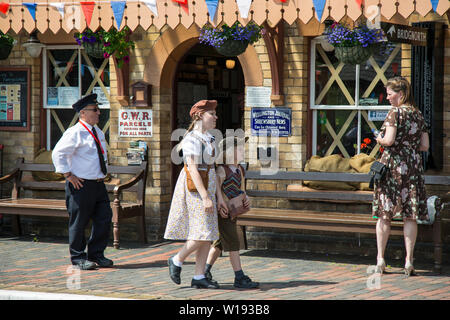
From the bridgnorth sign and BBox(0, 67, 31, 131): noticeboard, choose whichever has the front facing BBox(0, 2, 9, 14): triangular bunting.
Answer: the noticeboard

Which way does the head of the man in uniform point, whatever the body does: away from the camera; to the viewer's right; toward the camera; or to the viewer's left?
to the viewer's right

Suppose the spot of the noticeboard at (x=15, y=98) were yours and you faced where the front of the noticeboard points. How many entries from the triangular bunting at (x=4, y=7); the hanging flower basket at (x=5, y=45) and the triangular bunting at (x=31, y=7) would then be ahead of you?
3

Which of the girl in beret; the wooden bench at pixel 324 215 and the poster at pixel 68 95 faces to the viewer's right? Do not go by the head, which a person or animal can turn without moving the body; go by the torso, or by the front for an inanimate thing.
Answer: the girl in beret

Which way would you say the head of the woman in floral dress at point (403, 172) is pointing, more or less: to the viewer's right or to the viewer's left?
to the viewer's left

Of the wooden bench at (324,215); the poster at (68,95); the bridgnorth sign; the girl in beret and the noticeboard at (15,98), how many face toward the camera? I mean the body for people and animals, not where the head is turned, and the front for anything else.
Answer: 4

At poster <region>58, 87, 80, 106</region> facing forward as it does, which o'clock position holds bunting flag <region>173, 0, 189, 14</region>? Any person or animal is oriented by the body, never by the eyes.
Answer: The bunting flag is roughly at 11 o'clock from the poster.

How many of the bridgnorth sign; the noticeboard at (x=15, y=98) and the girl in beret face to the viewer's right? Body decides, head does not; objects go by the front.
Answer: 1

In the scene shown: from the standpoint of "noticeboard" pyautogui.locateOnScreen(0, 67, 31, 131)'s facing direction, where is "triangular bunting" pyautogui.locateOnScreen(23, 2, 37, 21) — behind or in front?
in front

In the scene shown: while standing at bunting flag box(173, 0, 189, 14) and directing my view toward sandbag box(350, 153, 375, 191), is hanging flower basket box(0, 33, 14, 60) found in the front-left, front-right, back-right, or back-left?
back-left

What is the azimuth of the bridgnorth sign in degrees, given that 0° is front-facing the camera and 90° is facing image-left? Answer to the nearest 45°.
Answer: approximately 0°

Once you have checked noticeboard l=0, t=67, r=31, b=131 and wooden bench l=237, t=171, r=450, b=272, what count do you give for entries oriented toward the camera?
2

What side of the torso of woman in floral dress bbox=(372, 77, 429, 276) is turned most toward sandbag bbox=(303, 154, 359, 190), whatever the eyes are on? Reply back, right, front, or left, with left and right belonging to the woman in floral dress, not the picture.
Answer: front
